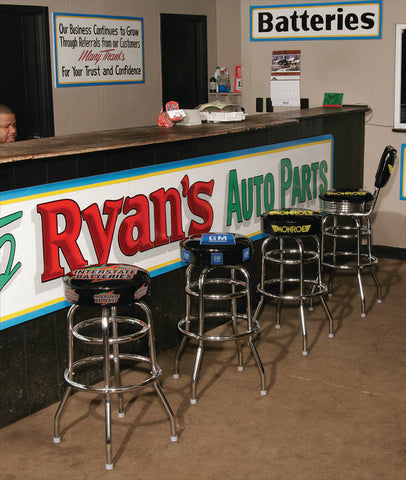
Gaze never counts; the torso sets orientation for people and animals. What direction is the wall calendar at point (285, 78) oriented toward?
toward the camera

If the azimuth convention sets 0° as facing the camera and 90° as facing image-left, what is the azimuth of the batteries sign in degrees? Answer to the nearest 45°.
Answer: approximately 0°

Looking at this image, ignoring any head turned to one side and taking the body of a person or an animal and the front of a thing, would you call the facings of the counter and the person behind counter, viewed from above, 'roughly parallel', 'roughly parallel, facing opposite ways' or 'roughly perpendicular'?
roughly parallel

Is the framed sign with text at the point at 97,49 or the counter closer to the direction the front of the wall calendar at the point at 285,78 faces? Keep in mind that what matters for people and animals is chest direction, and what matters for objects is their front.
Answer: the counter

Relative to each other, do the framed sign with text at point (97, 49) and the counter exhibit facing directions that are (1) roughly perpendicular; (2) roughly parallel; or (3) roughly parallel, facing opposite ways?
roughly parallel

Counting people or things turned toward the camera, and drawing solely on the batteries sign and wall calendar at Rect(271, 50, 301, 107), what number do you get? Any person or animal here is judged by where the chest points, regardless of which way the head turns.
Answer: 2

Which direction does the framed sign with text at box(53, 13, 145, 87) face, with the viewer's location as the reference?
facing the viewer and to the right of the viewer

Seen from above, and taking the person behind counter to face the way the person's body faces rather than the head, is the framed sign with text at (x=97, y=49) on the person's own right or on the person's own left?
on the person's own left
